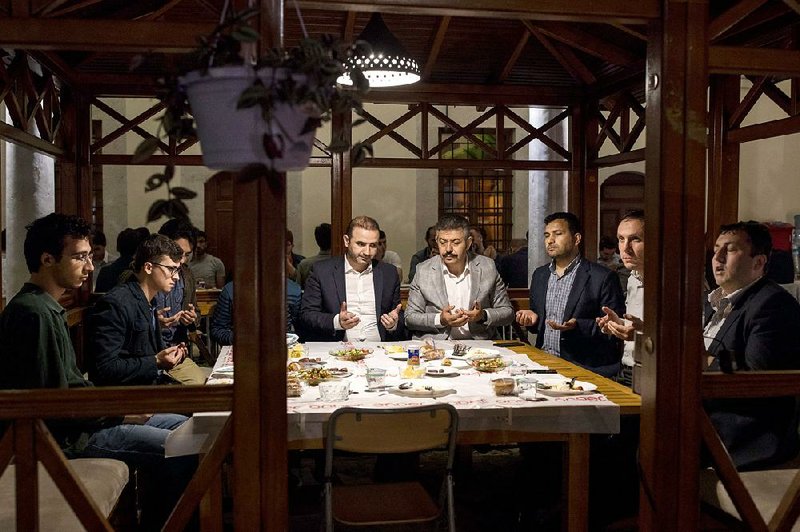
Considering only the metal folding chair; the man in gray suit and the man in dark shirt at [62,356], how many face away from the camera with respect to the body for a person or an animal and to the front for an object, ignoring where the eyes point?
1

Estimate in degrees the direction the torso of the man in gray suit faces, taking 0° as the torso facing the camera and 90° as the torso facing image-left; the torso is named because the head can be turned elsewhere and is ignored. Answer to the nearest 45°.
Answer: approximately 0°

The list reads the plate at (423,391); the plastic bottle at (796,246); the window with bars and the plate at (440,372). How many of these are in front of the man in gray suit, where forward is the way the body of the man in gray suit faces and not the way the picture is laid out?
2

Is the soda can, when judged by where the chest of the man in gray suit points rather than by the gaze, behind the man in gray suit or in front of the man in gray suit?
in front

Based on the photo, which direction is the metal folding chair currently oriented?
away from the camera

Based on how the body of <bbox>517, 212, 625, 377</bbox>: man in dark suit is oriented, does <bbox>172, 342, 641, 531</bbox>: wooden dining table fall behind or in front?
in front

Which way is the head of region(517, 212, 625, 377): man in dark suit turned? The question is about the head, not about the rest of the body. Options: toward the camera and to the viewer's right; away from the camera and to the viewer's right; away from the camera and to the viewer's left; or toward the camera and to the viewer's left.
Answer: toward the camera and to the viewer's left

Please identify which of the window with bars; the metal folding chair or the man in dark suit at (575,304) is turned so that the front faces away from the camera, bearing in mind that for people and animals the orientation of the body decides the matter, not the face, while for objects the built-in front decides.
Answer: the metal folding chair

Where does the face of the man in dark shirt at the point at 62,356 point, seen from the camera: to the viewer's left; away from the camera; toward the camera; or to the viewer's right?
to the viewer's right

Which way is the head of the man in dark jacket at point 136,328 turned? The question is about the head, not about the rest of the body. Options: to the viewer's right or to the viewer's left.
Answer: to the viewer's right

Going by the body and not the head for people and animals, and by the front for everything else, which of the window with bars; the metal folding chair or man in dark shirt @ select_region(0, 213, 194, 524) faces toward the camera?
the window with bars

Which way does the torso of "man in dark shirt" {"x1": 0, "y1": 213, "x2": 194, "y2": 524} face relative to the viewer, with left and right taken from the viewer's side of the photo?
facing to the right of the viewer

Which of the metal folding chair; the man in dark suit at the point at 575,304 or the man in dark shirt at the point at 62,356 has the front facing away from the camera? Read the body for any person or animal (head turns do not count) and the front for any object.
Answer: the metal folding chair

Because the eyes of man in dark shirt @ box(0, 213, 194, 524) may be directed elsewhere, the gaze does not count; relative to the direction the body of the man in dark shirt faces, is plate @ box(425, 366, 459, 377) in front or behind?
in front

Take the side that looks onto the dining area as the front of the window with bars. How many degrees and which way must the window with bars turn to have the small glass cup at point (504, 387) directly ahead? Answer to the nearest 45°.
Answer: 0° — it already faces it

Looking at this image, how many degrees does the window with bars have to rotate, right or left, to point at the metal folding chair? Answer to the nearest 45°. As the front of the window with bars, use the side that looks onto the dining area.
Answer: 0° — it already faces it
